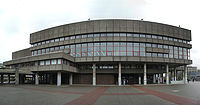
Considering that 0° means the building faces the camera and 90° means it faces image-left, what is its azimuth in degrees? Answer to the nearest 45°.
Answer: approximately 0°
